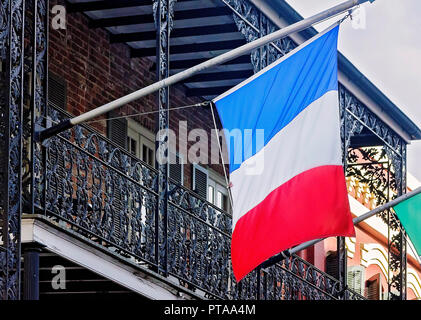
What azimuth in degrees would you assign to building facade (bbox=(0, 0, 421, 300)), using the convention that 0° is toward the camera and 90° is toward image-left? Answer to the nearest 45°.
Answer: approximately 315°
